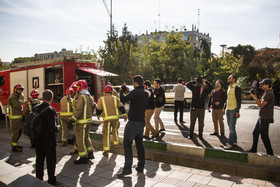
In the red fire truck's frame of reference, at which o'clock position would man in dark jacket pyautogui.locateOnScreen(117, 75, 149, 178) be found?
The man in dark jacket is roughly at 7 o'clock from the red fire truck.

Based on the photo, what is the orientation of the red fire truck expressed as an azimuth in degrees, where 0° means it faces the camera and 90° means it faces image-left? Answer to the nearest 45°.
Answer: approximately 135°

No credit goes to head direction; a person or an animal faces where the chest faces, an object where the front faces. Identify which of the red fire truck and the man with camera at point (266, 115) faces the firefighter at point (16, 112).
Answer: the man with camera

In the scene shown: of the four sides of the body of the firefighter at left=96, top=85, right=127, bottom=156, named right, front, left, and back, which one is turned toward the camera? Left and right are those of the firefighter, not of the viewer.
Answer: back

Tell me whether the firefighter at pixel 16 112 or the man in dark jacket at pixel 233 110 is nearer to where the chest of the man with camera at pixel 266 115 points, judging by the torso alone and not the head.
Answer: the firefighter

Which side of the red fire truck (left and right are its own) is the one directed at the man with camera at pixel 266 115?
back

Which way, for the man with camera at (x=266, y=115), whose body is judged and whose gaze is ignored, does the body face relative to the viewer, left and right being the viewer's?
facing to the left of the viewer

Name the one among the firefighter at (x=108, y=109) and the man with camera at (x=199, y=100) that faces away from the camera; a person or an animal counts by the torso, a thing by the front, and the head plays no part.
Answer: the firefighter

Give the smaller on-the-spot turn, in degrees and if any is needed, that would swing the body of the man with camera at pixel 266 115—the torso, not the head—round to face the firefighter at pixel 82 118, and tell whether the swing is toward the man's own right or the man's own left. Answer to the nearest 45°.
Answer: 0° — they already face them
